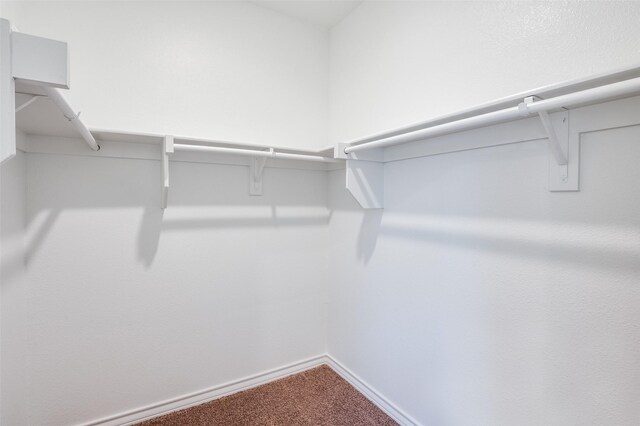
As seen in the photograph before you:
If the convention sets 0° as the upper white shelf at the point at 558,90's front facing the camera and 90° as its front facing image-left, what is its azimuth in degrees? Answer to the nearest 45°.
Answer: approximately 45°

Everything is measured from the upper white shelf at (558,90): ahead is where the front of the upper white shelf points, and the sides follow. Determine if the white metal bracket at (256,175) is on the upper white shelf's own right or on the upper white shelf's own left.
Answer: on the upper white shelf's own right

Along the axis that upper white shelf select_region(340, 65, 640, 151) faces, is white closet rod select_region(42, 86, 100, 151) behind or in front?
in front

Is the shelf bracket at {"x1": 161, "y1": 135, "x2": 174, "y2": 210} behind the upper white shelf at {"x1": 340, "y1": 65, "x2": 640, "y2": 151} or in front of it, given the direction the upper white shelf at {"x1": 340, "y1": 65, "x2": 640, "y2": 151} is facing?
in front

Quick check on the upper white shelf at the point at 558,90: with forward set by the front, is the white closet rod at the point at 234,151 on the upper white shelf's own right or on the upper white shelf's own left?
on the upper white shelf's own right
